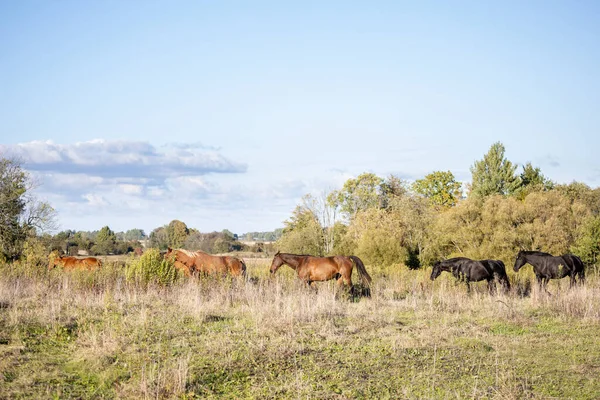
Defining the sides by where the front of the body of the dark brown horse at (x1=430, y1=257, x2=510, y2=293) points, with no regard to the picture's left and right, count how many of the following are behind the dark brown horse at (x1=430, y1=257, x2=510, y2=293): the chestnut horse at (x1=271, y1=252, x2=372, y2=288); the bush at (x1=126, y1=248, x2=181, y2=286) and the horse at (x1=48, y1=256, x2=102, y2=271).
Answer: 0

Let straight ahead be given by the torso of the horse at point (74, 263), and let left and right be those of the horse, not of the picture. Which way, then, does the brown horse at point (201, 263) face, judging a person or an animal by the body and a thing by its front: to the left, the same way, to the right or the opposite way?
the same way

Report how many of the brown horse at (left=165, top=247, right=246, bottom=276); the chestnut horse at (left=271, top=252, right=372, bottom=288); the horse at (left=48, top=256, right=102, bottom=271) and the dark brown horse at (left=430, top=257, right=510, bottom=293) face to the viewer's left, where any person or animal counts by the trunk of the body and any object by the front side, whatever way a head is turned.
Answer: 4

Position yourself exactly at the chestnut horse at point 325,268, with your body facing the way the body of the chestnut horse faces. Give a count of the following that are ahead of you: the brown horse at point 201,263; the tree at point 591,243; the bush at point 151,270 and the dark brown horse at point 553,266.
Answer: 2

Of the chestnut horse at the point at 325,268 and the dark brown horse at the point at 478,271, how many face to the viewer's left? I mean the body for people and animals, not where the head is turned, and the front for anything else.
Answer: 2

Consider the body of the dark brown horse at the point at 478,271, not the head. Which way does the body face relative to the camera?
to the viewer's left

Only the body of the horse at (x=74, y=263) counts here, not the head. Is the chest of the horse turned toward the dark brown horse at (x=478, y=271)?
no

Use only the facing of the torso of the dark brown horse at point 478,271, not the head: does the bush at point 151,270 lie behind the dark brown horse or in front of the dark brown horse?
in front

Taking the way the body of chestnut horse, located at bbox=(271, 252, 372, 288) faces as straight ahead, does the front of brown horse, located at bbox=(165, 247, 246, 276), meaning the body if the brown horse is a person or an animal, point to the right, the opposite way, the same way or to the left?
the same way

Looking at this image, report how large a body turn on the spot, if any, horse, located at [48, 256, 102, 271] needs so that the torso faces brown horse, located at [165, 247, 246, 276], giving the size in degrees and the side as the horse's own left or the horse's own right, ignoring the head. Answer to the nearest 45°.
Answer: approximately 135° to the horse's own left

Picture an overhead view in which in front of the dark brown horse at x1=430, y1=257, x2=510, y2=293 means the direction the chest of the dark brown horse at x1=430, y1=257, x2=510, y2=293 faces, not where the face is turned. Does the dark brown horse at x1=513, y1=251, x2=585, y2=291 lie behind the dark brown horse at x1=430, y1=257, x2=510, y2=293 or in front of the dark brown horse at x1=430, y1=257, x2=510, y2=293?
behind

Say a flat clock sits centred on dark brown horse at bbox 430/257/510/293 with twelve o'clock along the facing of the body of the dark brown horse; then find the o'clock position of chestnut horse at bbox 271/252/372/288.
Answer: The chestnut horse is roughly at 11 o'clock from the dark brown horse.

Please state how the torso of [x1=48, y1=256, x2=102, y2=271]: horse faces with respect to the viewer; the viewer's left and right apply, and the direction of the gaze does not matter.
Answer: facing to the left of the viewer

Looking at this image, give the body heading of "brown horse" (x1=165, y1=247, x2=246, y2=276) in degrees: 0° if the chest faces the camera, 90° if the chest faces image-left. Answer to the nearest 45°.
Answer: approximately 90°

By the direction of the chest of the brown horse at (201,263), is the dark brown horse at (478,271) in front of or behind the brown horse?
behind

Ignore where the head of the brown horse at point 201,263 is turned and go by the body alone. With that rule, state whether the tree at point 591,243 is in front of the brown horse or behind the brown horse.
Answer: behind

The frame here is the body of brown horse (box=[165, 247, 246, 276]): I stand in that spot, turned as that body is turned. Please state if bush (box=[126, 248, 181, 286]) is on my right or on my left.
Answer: on my left

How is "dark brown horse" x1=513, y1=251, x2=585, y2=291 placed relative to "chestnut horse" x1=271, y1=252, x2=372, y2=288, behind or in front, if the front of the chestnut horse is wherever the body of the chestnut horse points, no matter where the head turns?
behind

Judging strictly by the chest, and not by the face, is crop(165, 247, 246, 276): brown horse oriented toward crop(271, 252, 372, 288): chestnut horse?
no

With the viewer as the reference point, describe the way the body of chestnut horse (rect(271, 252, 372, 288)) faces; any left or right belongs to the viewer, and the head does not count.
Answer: facing to the left of the viewer
